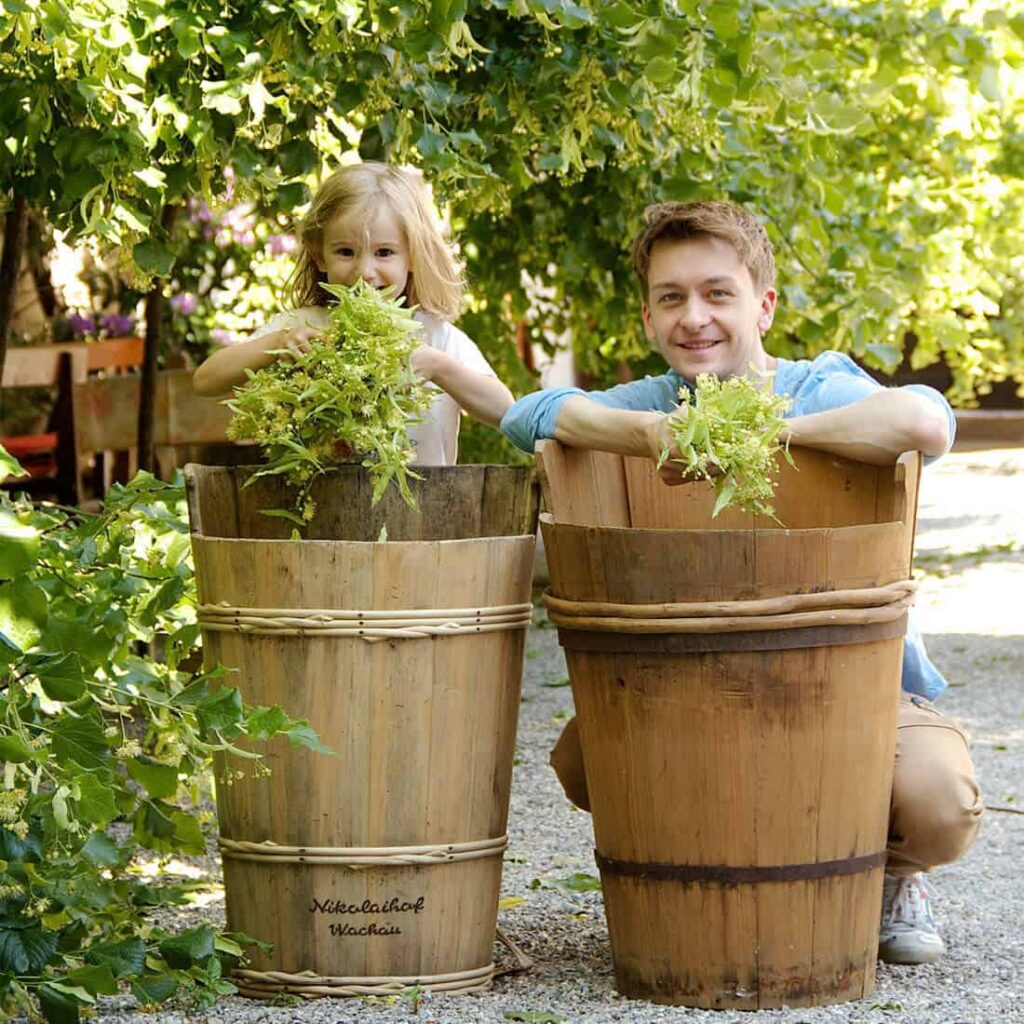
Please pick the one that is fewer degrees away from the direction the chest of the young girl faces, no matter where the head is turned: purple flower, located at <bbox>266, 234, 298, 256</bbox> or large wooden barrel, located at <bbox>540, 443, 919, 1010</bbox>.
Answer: the large wooden barrel

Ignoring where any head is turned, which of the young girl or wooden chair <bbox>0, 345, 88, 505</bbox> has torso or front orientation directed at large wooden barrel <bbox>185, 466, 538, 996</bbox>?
the young girl

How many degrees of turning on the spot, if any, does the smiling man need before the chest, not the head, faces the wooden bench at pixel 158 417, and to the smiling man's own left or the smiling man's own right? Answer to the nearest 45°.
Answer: approximately 135° to the smiling man's own right

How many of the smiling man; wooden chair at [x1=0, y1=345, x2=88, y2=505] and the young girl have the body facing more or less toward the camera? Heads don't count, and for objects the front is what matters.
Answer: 2
